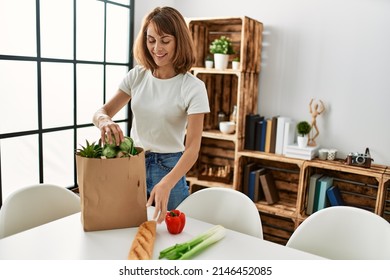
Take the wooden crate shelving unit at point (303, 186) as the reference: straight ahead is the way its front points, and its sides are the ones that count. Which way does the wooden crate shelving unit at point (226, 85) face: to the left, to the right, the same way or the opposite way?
the same way

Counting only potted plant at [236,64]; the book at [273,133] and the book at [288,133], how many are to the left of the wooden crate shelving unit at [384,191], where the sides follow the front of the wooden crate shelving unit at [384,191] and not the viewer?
0

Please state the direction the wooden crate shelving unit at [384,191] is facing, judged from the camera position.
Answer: facing the viewer and to the left of the viewer

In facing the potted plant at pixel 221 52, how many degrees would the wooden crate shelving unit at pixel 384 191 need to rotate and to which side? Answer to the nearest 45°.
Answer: approximately 45° to its right

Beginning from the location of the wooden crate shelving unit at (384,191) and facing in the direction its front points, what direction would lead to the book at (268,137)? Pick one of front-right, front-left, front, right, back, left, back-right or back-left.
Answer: front-right

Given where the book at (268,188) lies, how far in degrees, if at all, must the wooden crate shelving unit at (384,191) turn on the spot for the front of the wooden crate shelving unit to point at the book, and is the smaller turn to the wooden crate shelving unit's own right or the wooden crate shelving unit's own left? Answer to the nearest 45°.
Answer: approximately 45° to the wooden crate shelving unit's own right

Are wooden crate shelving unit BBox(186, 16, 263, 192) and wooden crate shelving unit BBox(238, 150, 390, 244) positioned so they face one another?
no

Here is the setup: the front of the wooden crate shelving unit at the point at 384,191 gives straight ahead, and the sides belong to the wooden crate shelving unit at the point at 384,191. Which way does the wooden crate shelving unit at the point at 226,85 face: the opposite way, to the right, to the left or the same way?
the same way

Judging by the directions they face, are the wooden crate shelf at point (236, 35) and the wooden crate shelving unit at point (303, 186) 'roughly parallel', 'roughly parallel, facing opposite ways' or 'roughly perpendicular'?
roughly parallel
